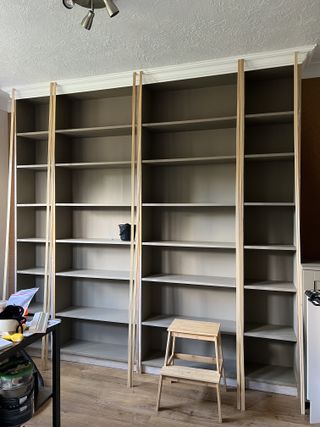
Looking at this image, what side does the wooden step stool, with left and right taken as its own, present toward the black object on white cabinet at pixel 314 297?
left

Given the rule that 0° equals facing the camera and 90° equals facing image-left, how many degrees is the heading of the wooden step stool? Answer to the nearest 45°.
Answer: approximately 0°
